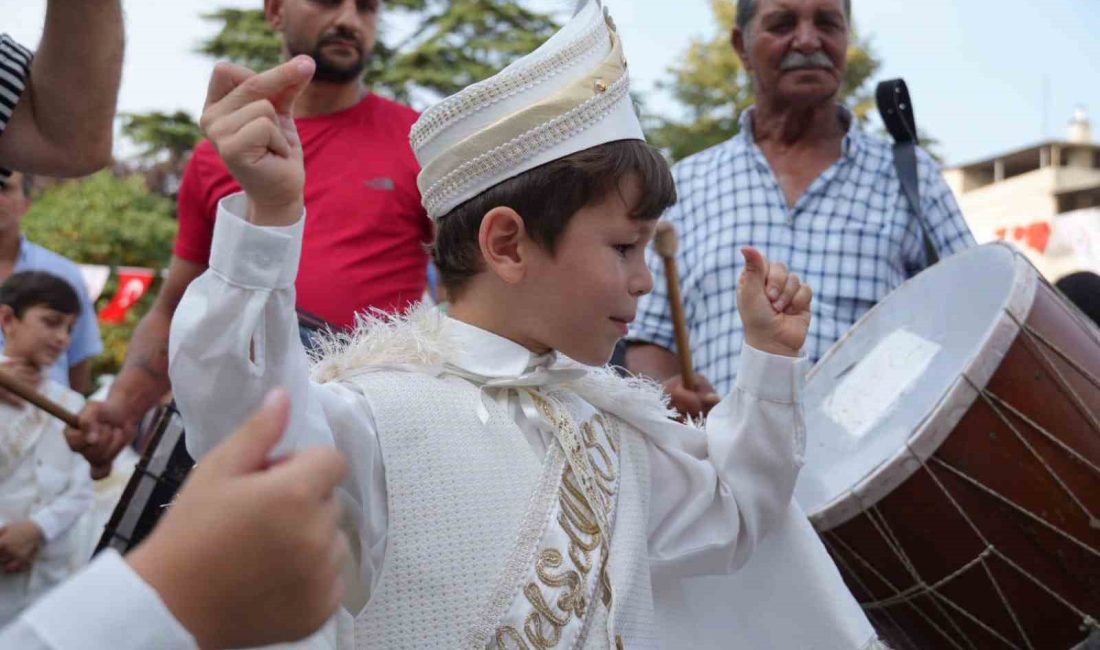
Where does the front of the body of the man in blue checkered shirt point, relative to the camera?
toward the camera

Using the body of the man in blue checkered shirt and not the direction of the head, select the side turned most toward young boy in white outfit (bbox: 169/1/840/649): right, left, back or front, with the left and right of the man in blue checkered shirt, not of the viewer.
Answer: front

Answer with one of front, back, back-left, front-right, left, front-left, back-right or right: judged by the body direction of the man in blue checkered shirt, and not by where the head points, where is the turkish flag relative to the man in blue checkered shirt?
back-right

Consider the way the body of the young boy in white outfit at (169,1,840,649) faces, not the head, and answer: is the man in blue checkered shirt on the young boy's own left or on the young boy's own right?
on the young boy's own left

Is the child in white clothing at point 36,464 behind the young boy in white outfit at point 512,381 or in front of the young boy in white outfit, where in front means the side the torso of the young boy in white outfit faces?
behind

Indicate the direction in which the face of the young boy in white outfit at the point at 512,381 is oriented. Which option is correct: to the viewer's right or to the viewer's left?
to the viewer's right

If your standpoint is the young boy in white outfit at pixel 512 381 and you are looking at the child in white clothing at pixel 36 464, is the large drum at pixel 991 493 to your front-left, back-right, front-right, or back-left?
back-right

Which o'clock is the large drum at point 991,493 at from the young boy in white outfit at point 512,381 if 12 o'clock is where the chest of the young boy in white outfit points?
The large drum is roughly at 10 o'clock from the young boy in white outfit.

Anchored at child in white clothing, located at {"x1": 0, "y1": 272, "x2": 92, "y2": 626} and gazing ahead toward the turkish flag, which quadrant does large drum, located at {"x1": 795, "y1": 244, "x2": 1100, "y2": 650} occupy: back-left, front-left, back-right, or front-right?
back-right

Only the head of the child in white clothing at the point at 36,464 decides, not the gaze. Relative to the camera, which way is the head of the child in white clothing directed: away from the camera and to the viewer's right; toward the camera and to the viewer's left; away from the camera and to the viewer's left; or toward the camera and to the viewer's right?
toward the camera and to the viewer's right

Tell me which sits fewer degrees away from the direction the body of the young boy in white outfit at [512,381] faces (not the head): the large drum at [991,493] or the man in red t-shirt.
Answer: the large drum

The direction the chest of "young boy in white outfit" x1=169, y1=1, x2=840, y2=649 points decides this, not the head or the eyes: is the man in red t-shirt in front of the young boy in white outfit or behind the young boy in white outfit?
behind

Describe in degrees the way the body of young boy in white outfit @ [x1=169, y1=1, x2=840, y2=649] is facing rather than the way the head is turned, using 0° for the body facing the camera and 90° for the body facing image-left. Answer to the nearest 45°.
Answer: approximately 315°

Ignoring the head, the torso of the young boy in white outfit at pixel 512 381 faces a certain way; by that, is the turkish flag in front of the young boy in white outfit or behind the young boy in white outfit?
behind
